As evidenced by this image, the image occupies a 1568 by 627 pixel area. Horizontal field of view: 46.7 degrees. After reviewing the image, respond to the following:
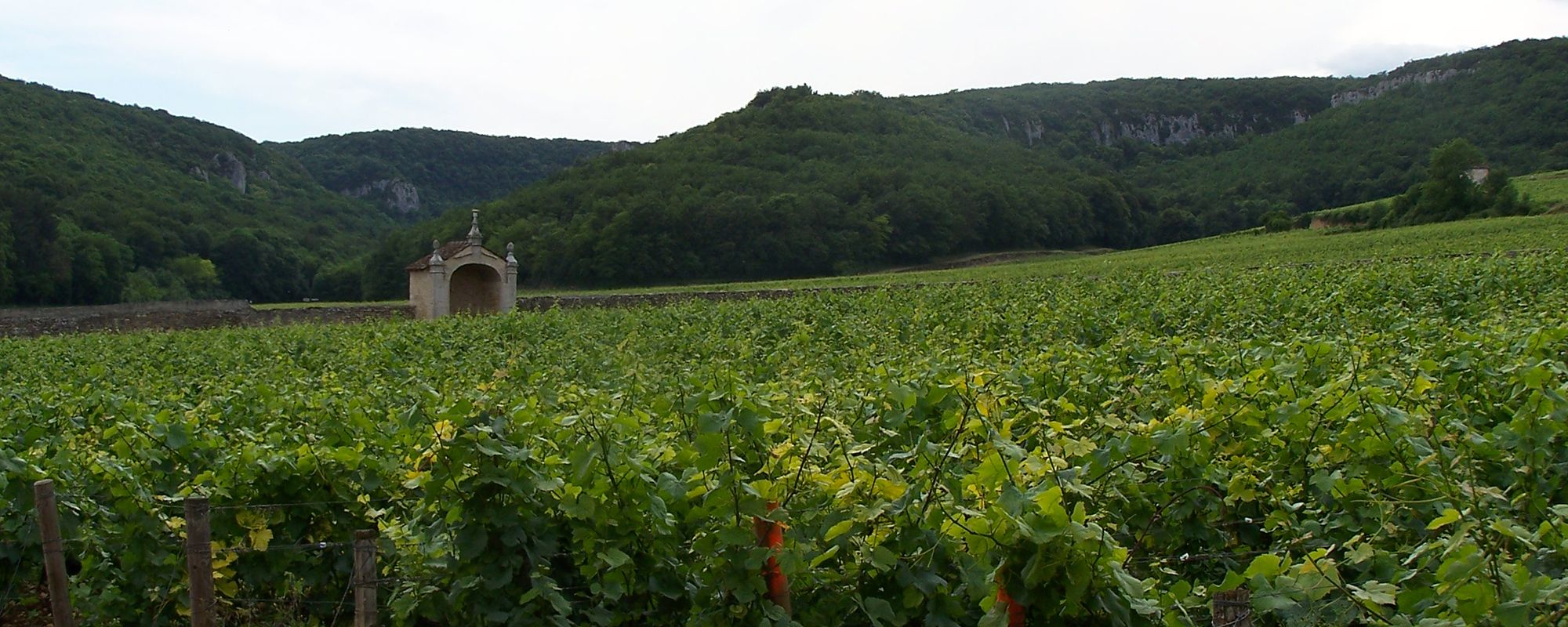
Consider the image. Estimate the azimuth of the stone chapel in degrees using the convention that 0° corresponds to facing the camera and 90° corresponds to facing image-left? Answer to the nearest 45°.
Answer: approximately 315°

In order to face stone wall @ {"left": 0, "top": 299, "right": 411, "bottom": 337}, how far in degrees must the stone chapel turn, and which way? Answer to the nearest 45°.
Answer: approximately 135° to its right

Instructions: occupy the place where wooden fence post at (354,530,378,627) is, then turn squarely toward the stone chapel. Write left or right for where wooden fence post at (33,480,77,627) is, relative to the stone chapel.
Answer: left

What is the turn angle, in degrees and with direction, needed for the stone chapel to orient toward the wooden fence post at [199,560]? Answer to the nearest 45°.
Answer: approximately 45° to its right

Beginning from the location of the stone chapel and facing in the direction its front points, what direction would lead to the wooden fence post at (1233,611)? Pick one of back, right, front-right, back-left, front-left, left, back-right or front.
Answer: front-right

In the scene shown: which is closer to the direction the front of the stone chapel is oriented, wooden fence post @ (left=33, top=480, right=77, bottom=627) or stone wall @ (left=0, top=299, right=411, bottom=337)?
the wooden fence post

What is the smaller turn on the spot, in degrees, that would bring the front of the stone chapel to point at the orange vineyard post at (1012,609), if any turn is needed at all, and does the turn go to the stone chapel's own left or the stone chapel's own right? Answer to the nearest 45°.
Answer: approximately 45° to the stone chapel's own right

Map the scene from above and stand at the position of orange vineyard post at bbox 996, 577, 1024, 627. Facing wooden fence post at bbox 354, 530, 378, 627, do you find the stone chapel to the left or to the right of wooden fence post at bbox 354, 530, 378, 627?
right
